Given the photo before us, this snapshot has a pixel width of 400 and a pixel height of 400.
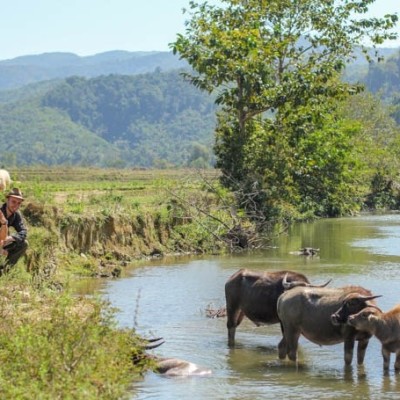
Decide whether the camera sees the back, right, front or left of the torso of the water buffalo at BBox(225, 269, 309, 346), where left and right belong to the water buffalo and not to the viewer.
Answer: right

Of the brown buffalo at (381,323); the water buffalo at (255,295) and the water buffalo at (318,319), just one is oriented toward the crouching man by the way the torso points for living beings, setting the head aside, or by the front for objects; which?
the brown buffalo

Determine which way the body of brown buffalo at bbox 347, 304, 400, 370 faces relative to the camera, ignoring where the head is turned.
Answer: to the viewer's left

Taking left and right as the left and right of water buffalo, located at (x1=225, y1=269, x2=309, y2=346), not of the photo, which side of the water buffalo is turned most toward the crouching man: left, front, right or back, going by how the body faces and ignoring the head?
back

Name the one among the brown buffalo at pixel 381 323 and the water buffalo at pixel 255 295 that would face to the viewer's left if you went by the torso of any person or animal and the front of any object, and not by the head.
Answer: the brown buffalo

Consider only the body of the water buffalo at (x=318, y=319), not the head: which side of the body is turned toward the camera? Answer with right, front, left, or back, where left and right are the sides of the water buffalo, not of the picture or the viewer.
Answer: right

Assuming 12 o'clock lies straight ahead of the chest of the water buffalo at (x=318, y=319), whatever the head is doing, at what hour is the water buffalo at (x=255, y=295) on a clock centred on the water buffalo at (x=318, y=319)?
the water buffalo at (x=255, y=295) is roughly at 8 o'clock from the water buffalo at (x=318, y=319).

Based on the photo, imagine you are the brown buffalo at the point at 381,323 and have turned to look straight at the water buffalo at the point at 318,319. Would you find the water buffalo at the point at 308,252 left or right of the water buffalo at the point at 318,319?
right

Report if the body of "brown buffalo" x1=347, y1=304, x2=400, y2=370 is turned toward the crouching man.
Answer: yes

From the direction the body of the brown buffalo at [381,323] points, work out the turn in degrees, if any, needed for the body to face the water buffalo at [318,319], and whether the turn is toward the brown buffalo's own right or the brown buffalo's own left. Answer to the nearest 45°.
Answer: approximately 45° to the brown buffalo's own right
